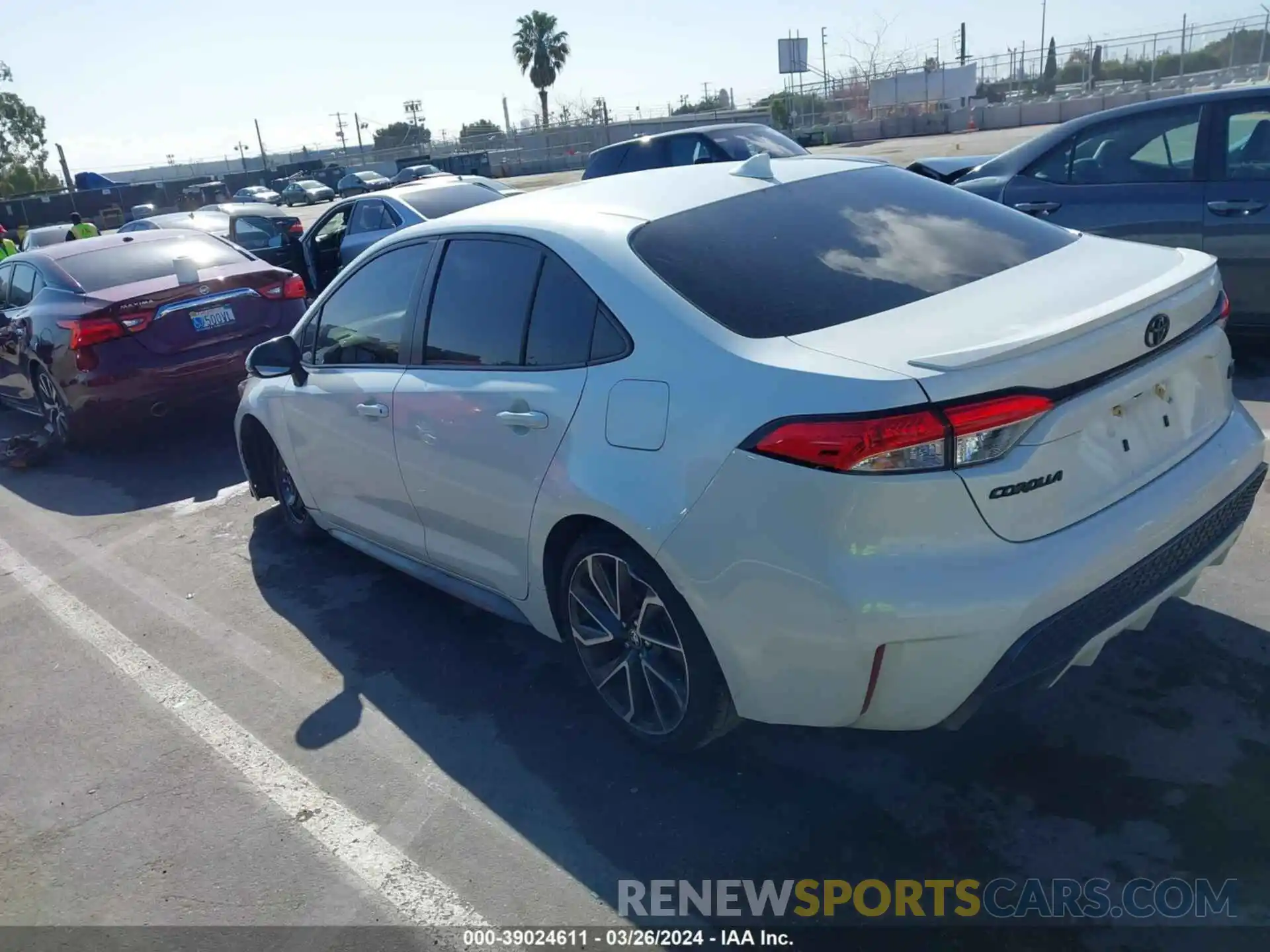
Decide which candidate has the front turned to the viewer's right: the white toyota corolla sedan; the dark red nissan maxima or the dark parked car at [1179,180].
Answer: the dark parked car

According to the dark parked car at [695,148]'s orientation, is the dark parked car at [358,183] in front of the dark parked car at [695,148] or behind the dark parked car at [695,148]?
behind

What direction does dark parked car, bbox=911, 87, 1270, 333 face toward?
to the viewer's right

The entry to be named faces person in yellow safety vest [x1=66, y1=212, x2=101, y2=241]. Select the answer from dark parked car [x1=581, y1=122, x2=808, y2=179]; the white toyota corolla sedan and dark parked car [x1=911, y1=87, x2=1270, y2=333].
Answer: the white toyota corolla sedan

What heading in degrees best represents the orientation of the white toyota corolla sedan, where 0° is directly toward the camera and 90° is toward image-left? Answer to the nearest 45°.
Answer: approximately 135°

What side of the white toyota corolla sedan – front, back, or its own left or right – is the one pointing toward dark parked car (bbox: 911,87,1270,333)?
right

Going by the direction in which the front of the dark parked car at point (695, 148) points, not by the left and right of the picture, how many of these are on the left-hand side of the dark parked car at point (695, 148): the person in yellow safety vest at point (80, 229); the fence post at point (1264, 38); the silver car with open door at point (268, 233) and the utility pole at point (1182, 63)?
2

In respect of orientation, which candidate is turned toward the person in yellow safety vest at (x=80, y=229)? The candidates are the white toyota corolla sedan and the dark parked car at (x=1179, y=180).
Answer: the white toyota corolla sedan
